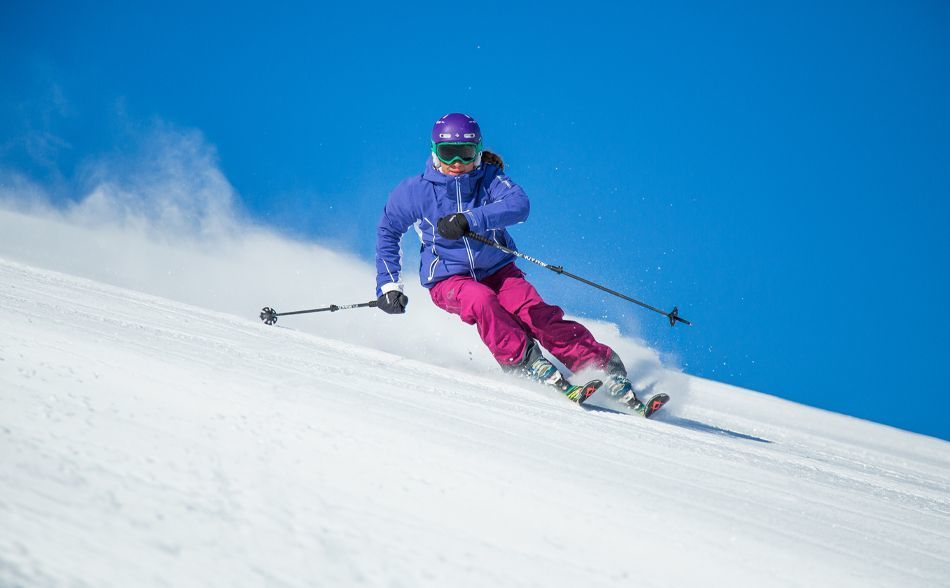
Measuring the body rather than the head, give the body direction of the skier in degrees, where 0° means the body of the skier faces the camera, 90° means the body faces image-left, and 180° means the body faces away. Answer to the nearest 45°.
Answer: approximately 0°
